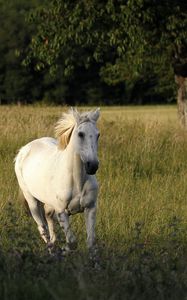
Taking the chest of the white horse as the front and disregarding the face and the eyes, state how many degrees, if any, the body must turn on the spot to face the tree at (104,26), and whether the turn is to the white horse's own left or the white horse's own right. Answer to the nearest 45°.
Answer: approximately 135° to the white horse's own left

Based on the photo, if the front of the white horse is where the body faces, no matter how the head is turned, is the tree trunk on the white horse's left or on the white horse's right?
on the white horse's left

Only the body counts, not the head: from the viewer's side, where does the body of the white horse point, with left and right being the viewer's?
facing the viewer and to the right of the viewer
